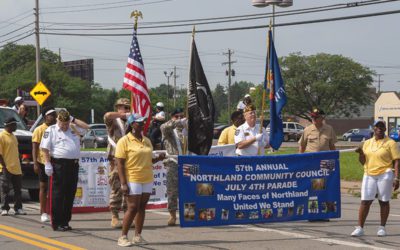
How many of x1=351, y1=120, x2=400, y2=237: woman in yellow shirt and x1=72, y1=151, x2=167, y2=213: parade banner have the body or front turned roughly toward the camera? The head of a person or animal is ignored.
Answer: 2

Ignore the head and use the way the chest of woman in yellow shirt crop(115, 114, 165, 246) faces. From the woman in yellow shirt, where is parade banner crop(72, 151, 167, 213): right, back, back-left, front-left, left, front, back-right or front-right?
back-left

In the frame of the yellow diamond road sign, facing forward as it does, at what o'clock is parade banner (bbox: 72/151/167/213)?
The parade banner is roughly at 12 o'clock from the yellow diamond road sign.

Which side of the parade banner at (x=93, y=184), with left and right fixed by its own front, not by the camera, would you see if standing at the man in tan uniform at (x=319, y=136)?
left

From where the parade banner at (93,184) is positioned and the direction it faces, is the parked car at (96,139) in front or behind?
behind

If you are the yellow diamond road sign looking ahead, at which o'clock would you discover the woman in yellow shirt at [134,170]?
The woman in yellow shirt is roughly at 12 o'clock from the yellow diamond road sign.

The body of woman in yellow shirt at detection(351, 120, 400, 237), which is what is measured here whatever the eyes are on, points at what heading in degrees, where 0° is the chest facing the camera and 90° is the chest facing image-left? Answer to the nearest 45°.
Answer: approximately 0°
